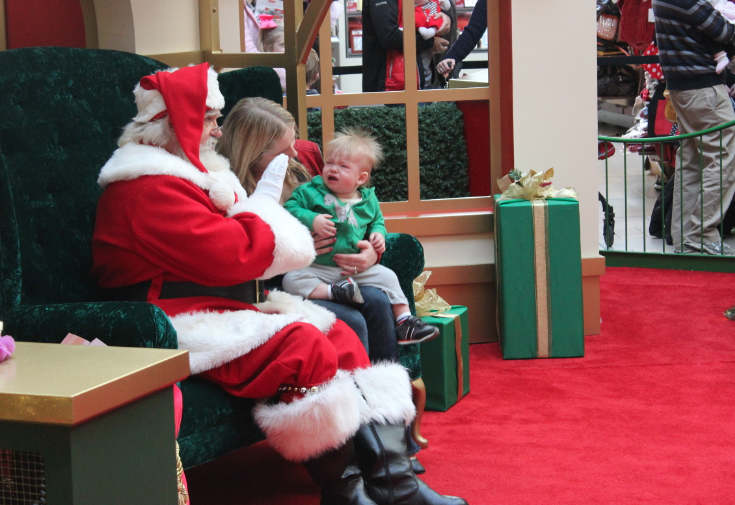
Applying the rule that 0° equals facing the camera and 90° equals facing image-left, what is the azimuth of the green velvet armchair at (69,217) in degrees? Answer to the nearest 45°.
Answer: approximately 315°

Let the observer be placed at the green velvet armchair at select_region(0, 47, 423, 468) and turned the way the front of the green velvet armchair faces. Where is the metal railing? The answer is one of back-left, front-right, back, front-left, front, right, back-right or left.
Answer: left

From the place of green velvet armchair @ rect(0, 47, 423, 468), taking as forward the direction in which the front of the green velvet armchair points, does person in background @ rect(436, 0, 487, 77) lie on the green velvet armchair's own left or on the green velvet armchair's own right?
on the green velvet armchair's own left

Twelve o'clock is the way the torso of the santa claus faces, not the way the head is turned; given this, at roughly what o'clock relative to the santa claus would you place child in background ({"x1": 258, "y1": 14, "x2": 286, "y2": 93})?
The child in background is roughly at 9 o'clock from the santa claus.

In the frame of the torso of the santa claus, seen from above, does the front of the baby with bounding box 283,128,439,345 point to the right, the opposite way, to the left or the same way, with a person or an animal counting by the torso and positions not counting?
to the right

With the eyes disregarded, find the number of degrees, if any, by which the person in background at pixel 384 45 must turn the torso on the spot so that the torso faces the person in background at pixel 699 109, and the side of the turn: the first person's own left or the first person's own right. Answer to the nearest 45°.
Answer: approximately 45° to the first person's own left
